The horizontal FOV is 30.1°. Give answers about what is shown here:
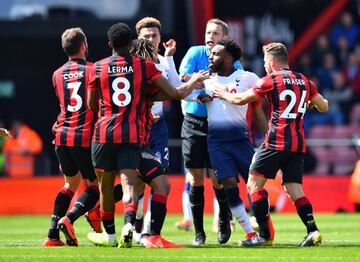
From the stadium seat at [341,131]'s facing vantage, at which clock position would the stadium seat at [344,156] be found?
the stadium seat at [344,156] is roughly at 12 o'clock from the stadium seat at [341,131].

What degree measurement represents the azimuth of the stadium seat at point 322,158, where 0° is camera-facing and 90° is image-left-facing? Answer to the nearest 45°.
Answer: approximately 0°

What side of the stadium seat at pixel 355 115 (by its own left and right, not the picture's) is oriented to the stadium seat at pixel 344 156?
front

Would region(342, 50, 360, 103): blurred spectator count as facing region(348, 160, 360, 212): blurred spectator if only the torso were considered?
yes

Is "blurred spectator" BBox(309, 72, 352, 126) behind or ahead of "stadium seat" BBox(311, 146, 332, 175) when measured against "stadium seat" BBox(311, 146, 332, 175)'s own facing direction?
behind

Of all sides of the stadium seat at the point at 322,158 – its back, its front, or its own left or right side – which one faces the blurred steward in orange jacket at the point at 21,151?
right

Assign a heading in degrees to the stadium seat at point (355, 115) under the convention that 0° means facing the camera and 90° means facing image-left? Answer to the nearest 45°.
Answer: approximately 0°
